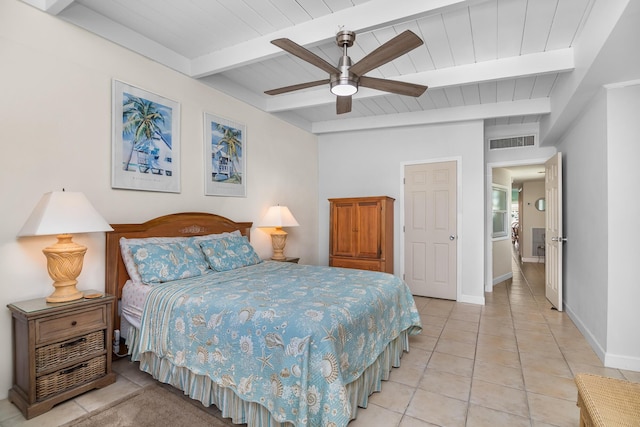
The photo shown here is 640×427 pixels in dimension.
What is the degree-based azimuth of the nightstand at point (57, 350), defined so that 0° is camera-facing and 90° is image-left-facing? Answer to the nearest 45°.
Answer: approximately 315°

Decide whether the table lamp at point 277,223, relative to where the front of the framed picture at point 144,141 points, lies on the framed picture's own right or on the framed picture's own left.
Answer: on the framed picture's own left

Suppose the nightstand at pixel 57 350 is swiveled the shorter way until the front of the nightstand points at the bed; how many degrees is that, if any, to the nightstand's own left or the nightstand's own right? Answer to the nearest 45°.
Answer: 0° — it already faces it

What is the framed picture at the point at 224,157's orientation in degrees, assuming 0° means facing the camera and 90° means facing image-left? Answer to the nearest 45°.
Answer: approximately 315°

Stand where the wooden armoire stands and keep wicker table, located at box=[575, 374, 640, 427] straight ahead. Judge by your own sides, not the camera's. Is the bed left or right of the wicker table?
right

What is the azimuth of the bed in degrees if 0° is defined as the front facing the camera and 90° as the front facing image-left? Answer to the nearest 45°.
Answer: approximately 315°

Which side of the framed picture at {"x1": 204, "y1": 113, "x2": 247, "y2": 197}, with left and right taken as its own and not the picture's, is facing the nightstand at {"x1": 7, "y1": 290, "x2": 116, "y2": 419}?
right

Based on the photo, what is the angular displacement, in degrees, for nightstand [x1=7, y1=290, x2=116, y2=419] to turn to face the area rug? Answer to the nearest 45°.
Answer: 0° — it already faces it

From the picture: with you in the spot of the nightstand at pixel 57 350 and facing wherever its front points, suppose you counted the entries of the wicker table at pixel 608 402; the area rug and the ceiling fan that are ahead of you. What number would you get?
3
